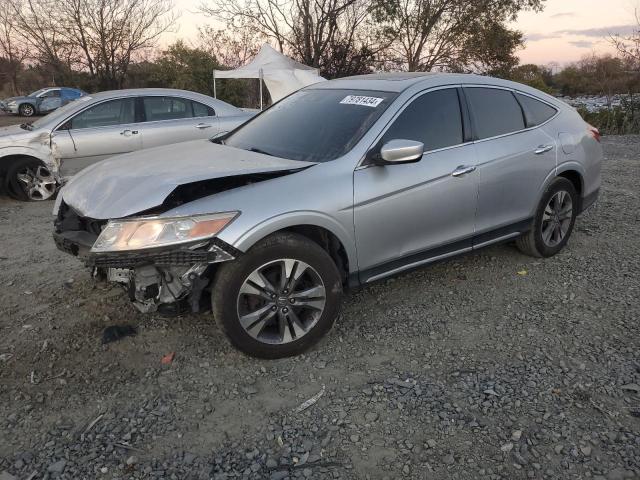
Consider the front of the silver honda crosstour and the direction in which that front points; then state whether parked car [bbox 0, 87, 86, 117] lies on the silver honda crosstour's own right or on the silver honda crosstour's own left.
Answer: on the silver honda crosstour's own right

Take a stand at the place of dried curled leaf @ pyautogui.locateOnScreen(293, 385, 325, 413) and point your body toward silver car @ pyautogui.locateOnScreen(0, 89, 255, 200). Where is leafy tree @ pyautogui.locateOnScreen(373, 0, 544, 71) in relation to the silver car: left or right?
right

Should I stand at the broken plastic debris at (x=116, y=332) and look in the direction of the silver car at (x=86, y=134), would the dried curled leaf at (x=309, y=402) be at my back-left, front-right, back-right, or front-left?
back-right

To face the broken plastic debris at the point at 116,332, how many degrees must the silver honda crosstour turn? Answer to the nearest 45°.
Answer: approximately 45° to its right

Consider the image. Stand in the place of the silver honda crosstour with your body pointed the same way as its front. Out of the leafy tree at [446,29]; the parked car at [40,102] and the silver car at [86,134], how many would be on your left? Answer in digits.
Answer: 0

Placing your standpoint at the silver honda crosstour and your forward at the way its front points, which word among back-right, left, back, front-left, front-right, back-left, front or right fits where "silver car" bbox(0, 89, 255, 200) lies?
right

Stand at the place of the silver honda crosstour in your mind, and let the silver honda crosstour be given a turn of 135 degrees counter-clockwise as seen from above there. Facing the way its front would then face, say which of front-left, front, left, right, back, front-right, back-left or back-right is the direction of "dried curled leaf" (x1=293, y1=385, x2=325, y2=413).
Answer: right

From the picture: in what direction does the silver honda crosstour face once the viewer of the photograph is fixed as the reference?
facing the viewer and to the left of the viewer

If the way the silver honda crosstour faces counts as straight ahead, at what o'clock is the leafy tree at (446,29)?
The leafy tree is roughly at 5 o'clock from the silver honda crosstour.

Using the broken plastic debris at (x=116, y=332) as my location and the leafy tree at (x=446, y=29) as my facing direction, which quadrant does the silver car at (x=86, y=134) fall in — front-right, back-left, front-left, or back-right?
front-left

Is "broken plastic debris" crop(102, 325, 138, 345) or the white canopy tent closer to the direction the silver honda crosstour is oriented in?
the broken plastic debris

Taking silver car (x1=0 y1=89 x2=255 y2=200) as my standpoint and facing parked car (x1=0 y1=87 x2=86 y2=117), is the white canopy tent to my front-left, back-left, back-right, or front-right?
front-right

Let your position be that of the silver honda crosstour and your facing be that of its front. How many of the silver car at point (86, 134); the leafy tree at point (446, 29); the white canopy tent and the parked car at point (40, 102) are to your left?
0

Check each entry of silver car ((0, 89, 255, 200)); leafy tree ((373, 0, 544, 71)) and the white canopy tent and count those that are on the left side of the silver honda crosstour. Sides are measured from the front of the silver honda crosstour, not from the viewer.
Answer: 0

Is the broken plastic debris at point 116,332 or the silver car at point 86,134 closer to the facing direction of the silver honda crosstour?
the broken plastic debris

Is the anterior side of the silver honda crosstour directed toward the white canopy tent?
no
